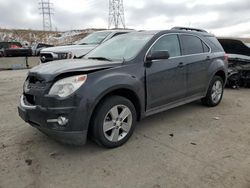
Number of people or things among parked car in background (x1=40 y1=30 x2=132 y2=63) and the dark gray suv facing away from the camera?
0

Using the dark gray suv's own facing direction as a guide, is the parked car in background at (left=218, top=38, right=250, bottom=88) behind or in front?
behind

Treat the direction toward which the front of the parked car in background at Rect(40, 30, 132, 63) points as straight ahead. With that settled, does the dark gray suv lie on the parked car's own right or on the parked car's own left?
on the parked car's own left

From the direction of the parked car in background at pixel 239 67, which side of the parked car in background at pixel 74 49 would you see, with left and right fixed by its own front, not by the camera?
left

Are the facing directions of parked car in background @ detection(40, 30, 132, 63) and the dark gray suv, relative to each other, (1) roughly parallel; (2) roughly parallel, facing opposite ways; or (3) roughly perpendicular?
roughly parallel

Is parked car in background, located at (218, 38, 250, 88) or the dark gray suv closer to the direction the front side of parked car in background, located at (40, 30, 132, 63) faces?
the dark gray suv

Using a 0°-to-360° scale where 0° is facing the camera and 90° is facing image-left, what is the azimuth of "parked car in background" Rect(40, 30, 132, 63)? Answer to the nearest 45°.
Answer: approximately 45°

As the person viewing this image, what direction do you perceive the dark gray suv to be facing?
facing the viewer and to the left of the viewer

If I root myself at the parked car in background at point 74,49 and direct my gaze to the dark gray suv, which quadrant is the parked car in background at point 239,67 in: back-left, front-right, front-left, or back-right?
front-left

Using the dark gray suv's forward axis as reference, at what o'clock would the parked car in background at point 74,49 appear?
The parked car in background is roughly at 4 o'clock from the dark gray suv.
